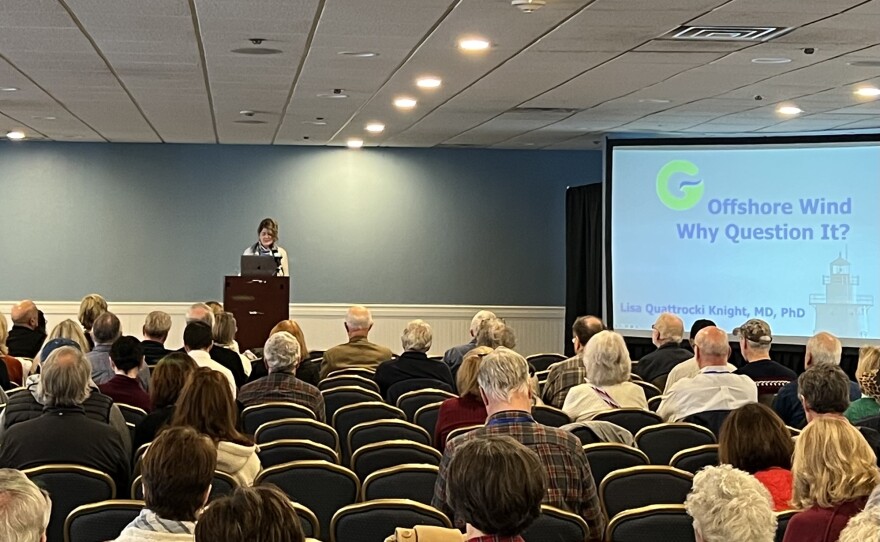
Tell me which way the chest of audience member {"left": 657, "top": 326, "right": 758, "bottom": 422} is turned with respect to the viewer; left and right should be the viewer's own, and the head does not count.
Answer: facing away from the viewer

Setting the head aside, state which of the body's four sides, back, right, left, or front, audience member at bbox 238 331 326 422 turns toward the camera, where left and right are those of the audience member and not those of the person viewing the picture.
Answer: back

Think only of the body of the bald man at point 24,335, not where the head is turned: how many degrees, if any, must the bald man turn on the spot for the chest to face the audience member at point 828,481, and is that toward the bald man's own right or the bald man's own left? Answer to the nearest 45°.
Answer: approximately 135° to the bald man's own right

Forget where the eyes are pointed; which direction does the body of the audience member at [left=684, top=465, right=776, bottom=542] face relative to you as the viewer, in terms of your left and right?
facing away from the viewer

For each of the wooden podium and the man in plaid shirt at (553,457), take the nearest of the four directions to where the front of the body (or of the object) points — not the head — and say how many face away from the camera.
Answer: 1

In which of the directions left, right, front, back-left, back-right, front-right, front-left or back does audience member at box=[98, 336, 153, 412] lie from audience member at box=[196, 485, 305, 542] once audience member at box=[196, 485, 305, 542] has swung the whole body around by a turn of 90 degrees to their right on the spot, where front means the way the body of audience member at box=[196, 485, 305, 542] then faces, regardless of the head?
left

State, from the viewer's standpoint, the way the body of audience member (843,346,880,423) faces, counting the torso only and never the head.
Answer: away from the camera

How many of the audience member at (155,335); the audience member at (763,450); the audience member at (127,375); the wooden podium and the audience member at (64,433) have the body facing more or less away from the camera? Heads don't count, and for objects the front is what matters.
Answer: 4

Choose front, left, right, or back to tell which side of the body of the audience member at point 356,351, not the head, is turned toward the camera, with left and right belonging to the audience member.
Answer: back

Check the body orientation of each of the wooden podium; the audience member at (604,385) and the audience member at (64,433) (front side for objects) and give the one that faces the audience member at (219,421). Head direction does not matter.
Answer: the wooden podium

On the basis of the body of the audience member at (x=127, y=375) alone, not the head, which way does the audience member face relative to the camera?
away from the camera

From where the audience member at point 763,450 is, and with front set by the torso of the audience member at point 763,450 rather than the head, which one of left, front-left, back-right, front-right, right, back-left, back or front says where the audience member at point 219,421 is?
left

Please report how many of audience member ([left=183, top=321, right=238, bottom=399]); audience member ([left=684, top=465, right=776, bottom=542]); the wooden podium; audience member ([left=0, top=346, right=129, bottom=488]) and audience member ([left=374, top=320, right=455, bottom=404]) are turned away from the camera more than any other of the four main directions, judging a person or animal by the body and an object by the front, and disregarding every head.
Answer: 4

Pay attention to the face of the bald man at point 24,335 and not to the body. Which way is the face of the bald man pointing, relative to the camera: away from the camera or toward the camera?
away from the camera

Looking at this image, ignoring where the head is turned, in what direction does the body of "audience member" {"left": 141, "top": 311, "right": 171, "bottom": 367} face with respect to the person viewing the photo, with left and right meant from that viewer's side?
facing away from the viewer

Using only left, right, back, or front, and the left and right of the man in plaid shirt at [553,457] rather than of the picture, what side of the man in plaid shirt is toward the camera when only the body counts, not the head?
back
